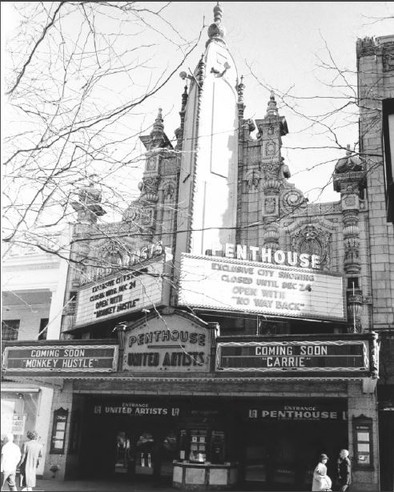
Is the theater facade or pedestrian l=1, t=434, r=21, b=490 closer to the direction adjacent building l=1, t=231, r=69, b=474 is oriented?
the pedestrian

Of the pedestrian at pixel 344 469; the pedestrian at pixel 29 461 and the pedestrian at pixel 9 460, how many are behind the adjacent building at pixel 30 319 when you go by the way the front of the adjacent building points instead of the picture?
0

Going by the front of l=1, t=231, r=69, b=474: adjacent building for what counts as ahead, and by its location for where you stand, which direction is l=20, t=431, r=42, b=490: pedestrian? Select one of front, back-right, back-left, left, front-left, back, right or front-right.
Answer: front

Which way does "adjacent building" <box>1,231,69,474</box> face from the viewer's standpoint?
toward the camera

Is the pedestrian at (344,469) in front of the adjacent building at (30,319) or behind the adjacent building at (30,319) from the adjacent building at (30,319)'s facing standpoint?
in front

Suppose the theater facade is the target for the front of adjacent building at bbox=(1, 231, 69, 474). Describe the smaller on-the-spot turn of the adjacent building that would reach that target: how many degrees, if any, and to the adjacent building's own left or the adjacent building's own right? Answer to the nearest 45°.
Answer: approximately 45° to the adjacent building's own left

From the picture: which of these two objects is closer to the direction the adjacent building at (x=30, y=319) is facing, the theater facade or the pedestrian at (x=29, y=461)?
the pedestrian

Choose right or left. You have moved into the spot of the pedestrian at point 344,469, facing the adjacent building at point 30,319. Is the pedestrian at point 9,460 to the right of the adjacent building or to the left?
left

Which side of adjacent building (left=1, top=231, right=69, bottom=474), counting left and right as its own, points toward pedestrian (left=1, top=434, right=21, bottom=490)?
front
